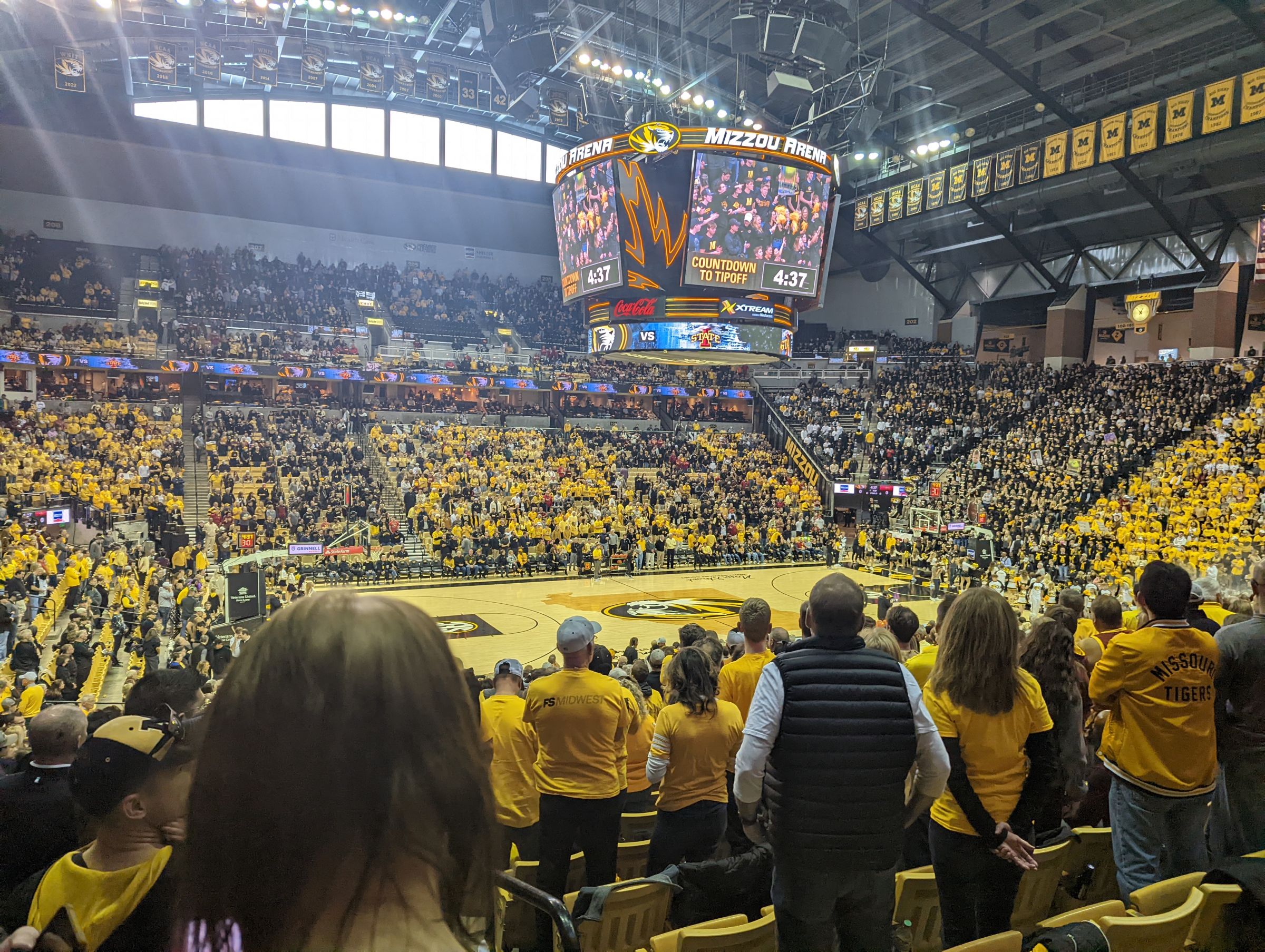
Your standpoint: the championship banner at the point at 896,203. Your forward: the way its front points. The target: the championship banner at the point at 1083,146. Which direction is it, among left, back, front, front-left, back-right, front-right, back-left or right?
left

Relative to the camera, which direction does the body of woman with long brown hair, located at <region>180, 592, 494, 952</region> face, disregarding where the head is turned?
away from the camera

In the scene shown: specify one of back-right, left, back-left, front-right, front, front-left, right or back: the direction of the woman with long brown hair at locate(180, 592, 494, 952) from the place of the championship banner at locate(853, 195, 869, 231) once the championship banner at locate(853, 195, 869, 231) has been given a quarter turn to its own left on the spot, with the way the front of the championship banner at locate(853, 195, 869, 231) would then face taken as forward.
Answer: front-right

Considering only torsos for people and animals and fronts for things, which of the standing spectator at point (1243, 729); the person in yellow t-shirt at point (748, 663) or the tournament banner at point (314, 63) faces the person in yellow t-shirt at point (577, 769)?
the tournament banner

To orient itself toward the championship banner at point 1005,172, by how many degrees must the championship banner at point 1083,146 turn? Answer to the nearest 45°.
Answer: approximately 90° to its right

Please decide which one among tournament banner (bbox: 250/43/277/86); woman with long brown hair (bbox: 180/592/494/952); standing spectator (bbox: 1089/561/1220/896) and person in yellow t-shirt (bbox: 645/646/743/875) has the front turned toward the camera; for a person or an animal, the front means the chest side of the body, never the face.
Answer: the tournament banner

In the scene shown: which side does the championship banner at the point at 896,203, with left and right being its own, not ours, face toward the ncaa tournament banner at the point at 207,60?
front

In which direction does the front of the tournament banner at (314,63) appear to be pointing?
toward the camera

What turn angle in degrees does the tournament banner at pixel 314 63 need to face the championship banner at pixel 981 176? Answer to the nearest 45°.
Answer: approximately 90° to its left

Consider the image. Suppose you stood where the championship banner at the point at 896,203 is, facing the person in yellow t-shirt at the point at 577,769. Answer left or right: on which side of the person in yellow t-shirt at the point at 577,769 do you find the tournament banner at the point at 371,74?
right

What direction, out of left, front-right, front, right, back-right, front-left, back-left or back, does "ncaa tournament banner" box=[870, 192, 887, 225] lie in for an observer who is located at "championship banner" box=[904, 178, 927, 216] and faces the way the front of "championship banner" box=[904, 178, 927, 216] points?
right

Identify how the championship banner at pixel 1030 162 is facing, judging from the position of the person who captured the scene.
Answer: facing the viewer and to the left of the viewer

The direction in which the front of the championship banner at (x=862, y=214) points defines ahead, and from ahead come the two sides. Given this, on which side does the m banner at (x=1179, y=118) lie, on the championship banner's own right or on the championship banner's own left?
on the championship banner's own left

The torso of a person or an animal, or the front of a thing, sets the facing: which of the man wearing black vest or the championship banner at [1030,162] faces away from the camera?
the man wearing black vest

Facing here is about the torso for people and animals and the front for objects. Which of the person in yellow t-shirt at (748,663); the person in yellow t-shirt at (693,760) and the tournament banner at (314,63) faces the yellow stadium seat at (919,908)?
the tournament banner

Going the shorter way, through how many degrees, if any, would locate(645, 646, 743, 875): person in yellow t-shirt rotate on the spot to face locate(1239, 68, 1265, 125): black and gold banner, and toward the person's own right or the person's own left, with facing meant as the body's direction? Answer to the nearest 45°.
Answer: approximately 45° to the person's own right

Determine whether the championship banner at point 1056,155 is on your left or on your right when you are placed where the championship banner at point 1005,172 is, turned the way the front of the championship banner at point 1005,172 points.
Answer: on your left

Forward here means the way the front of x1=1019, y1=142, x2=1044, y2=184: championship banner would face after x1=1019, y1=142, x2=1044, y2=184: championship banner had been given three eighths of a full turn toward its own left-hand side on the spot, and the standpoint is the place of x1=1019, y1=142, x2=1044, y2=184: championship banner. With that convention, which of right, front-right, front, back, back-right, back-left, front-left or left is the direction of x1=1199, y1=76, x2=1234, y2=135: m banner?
front-right

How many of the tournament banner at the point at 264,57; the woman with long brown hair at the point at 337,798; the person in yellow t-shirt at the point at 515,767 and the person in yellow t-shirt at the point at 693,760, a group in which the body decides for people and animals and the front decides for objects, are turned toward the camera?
1

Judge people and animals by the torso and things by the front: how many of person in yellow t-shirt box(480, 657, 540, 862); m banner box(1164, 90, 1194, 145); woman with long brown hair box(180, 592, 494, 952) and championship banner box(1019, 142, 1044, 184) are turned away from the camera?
2

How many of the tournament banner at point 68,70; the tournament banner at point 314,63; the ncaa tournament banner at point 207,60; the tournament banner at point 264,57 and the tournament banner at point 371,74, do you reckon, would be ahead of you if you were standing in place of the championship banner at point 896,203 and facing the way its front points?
5

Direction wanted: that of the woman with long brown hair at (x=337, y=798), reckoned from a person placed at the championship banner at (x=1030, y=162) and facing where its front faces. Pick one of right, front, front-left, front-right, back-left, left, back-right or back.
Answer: front-left

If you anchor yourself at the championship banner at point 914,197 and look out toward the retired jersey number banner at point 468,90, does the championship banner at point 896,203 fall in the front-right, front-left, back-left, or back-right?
front-right

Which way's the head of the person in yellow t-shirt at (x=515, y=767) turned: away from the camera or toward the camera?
away from the camera
